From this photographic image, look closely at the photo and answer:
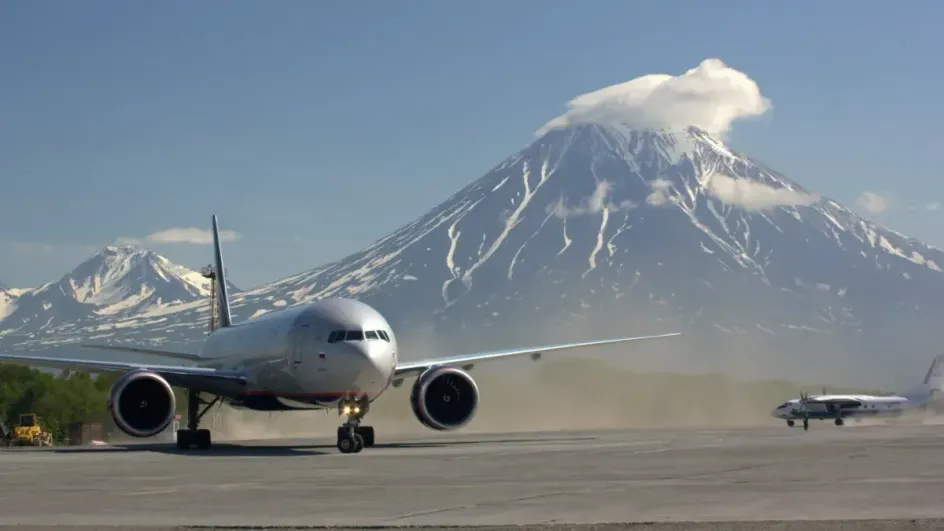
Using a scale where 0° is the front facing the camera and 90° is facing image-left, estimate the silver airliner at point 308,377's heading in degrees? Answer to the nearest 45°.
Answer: approximately 0°
